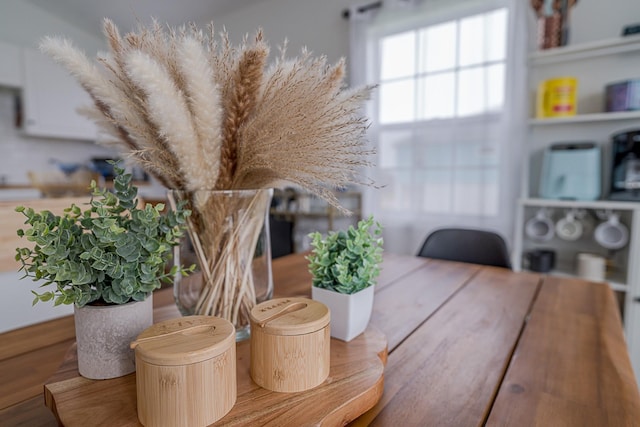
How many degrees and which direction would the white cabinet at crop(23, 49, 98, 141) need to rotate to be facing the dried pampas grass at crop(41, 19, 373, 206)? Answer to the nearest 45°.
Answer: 0° — it already faces it

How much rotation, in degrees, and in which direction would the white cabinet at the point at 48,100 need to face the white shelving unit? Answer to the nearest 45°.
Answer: approximately 45° to its left

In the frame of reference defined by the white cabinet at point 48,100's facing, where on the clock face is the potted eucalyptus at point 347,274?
The potted eucalyptus is roughly at 12 o'clock from the white cabinet.

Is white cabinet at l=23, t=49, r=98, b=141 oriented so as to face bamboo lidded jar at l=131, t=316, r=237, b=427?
yes

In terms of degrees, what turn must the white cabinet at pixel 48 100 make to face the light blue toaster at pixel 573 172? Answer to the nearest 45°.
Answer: approximately 45° to its left

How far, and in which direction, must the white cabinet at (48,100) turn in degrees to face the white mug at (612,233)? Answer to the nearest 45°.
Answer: approximately 45° to its left

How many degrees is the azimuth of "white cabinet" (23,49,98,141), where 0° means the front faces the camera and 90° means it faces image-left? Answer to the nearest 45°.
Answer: approximately 0°

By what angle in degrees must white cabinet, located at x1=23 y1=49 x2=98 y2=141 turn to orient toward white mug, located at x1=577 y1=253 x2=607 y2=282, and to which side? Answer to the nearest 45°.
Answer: approximately 45° to its left

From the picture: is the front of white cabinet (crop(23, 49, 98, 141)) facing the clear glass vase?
yes

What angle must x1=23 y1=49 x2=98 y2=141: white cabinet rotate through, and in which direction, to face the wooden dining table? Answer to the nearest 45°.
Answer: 0° — it already faces it

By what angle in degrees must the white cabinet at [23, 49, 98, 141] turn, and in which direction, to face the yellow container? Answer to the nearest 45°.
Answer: approximately 45° to its left
